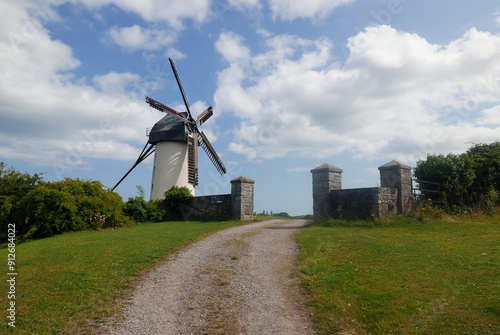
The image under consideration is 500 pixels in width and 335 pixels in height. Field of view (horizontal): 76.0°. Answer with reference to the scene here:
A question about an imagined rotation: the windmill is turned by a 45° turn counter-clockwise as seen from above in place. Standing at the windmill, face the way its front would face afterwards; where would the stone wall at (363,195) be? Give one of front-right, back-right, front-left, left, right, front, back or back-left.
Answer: front-right

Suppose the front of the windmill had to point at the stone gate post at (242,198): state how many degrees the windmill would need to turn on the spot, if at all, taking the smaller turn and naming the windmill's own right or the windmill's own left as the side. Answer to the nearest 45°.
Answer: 0° — it already faces it

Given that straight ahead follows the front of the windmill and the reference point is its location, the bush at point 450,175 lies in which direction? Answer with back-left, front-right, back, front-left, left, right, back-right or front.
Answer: front

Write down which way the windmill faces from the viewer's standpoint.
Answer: facing the viewer and to the right of the viewer

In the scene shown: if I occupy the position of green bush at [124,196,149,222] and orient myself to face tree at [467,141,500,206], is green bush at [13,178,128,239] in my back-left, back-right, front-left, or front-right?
back-right

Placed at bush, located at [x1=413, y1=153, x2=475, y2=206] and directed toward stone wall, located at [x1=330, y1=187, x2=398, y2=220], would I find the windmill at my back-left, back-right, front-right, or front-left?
front-right

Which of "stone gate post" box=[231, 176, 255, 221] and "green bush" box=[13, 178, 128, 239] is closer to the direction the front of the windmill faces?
the stone gate post

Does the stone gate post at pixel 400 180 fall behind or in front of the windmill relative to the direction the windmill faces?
in front

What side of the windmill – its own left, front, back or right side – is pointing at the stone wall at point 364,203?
front

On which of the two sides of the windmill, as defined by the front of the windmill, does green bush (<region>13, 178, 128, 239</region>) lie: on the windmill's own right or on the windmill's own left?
on the windmill's own right

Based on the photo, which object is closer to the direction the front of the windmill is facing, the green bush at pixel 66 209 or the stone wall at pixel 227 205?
the stone wall

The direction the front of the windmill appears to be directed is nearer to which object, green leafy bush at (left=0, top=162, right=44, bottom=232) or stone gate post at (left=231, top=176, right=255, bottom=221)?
the stone gate post

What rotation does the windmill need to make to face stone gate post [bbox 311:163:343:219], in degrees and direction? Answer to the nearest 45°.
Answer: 0° — it already faces it
